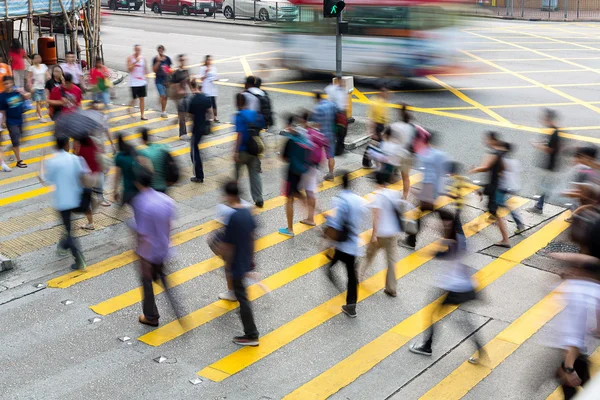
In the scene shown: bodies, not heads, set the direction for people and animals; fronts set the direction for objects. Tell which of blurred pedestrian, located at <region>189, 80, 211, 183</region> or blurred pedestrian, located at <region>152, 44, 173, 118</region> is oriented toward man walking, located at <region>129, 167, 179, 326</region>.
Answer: blurred pedestrian, located at <region>152, 44, 173, 118</region>

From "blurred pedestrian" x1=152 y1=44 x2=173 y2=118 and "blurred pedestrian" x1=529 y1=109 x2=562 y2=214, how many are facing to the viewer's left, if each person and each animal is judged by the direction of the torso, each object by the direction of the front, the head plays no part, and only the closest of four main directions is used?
1

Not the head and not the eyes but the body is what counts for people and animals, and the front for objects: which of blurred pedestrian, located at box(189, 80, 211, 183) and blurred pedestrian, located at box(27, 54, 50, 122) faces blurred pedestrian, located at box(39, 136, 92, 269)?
blurred pedestrian, located at box(27, 54, 50, 122)

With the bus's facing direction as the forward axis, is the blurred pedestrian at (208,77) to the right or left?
on its left

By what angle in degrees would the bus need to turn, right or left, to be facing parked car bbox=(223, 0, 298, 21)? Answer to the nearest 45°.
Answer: approximately 90° to its right

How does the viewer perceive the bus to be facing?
facing to the left of the viewer

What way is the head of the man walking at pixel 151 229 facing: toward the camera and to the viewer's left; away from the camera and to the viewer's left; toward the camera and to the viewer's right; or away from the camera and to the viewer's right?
away from the camera and to the viewer's left

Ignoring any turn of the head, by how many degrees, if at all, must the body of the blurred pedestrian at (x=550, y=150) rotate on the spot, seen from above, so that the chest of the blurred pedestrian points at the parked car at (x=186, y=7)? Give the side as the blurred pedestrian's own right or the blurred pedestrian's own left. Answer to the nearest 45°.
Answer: approximately 45° to the blurred pedestrian's own right

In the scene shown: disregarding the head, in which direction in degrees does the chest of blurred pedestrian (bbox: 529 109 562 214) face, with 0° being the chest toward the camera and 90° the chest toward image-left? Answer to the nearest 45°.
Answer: approximately 90°

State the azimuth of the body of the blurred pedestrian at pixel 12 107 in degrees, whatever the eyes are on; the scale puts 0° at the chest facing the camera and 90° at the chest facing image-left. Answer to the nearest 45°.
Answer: approximately 315°

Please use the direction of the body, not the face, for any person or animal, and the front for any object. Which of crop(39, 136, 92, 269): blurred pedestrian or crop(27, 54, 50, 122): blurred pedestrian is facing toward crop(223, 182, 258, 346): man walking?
crop(27, 54, 50, 122): blurred pedestrian

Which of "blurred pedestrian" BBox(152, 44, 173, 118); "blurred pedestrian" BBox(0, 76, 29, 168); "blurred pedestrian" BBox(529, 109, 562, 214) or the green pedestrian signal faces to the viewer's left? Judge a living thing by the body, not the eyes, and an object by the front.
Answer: "blurred pedestrian" BBox(529, 109, 562, 214)

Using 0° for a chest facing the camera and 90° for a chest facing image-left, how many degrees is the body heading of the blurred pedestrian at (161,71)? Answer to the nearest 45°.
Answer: approximately 0°
